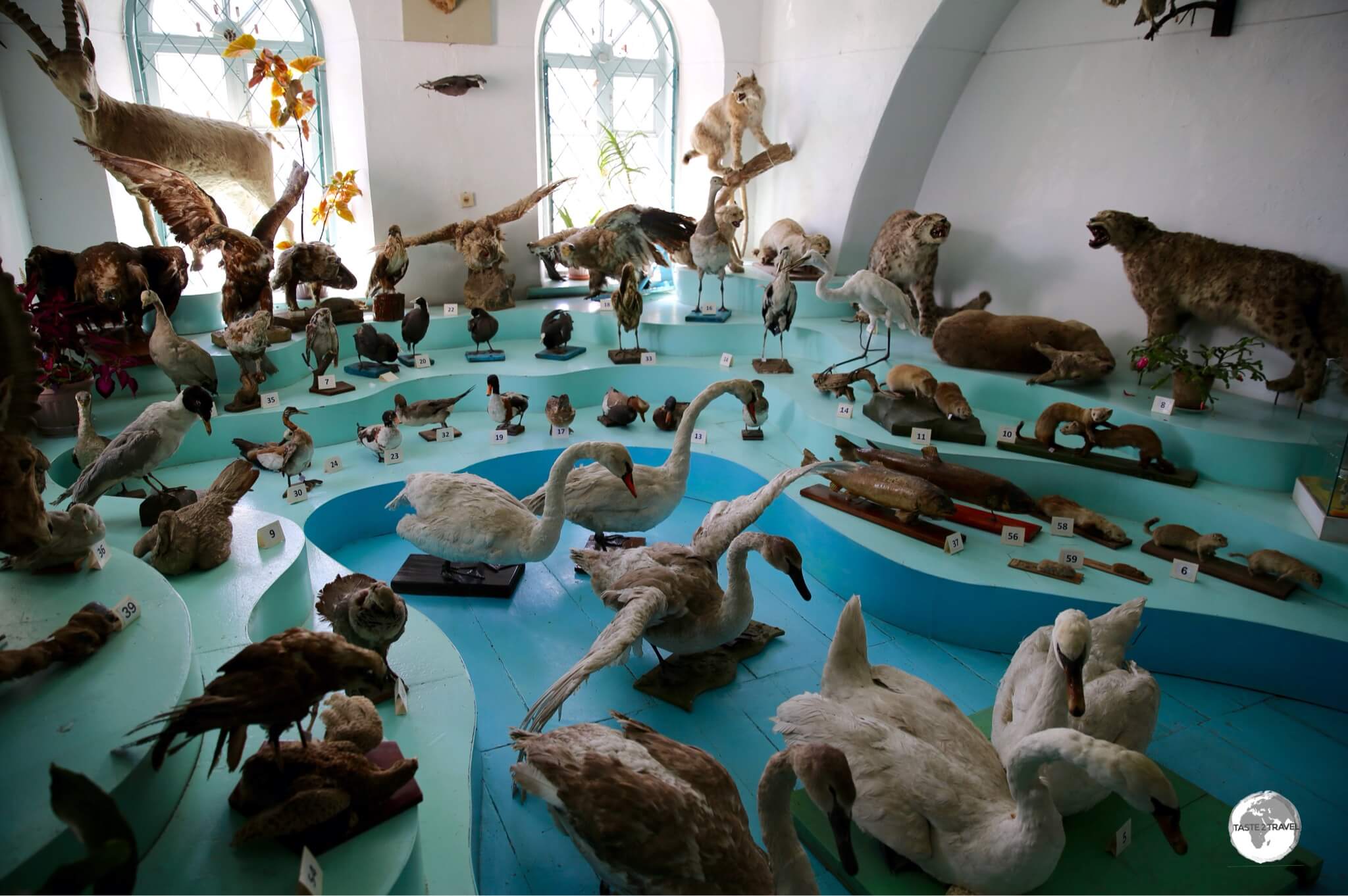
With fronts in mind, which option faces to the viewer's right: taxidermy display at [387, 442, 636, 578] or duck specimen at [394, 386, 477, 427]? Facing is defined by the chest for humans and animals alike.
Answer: the taxidermy display

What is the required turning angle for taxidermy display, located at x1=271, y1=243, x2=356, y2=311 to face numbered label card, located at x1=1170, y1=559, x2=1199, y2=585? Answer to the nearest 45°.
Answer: approximately 45° to its right

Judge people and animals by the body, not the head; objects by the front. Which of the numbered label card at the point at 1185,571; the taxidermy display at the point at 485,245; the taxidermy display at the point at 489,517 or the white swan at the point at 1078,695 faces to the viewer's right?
the taxidermy display at the point at 489,517

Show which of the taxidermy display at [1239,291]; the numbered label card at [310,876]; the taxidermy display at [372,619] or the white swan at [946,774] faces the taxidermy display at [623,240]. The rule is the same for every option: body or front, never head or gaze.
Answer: the taxidermy display at [1239,291]

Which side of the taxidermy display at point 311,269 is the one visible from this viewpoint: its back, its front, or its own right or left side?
right

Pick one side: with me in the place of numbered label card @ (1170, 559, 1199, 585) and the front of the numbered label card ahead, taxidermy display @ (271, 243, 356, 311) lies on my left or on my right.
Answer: on my right

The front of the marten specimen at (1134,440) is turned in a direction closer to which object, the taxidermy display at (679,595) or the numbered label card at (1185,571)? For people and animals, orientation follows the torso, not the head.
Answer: the taxidermy display

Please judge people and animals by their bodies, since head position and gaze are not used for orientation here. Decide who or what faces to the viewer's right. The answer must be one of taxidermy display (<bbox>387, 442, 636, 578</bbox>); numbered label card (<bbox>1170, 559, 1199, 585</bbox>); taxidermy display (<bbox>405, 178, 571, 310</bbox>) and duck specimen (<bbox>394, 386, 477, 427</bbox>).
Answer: taxidermy display (<bbox>387, 442, 636, 578</bbox>)

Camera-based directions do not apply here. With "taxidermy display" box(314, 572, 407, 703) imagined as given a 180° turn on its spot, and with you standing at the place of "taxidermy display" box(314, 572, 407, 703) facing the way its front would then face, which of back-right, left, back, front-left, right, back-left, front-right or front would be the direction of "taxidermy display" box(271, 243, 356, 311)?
front-right
